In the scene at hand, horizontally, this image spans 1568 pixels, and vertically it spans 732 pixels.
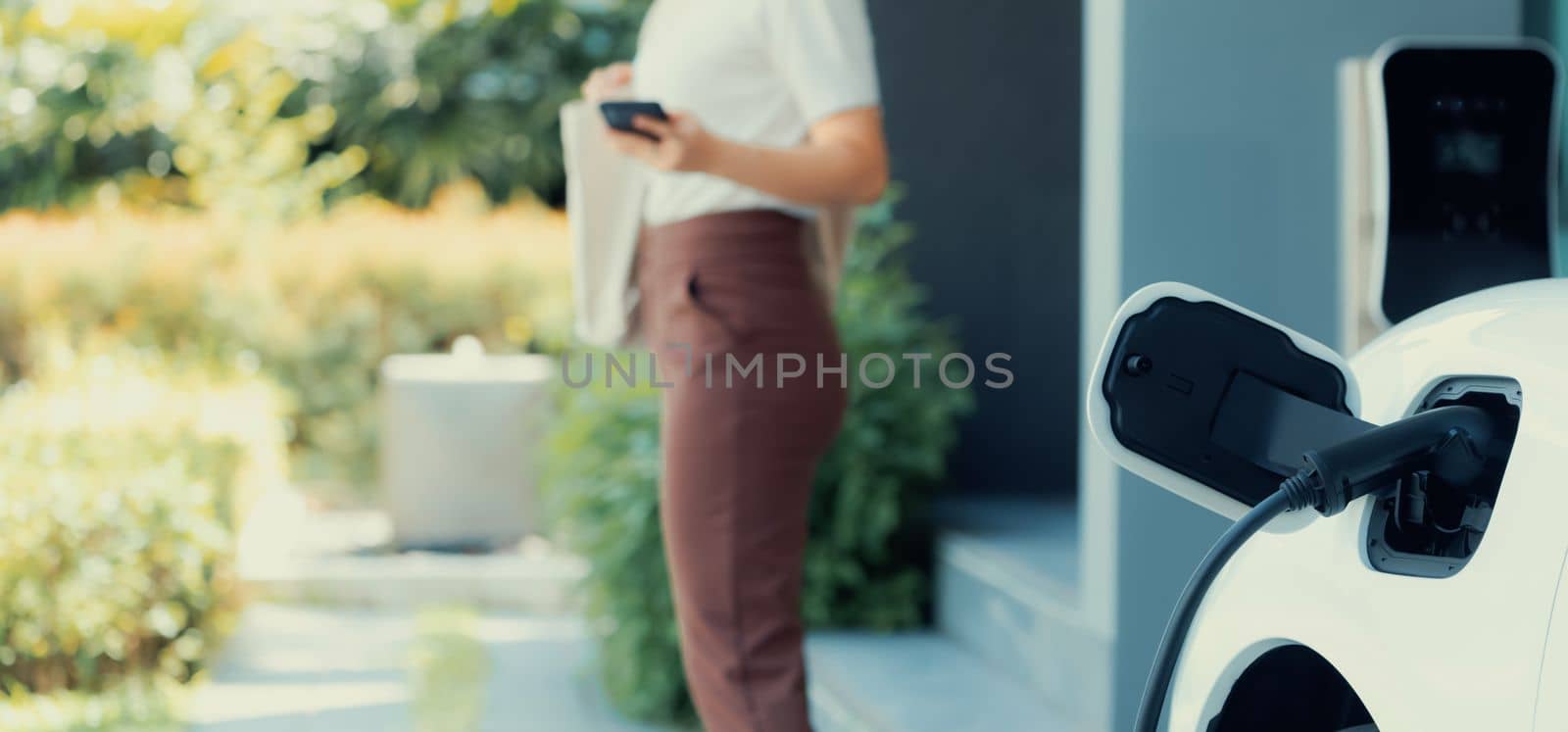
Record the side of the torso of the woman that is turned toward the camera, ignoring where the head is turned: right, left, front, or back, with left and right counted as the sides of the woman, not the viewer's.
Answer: left

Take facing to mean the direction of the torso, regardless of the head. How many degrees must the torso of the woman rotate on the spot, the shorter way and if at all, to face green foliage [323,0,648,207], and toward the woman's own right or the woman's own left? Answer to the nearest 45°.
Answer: approximately 90° to the woman's own right

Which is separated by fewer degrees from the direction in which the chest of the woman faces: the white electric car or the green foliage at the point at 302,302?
the green foliage

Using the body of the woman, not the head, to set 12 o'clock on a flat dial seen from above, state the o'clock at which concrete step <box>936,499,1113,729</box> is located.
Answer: The concrete step is roughly at 4 o'clock from the woman.
